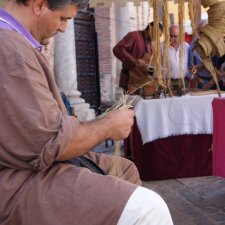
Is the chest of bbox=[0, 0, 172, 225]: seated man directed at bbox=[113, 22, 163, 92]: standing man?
no

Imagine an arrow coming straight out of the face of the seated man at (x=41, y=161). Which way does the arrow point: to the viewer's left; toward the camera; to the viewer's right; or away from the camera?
to the viewer's right

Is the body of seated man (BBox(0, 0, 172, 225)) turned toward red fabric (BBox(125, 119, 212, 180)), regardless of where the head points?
no

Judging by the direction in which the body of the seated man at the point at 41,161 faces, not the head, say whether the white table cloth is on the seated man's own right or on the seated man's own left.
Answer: on the seated man's own left

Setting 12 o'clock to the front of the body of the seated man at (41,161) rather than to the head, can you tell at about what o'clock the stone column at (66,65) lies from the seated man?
The stone column is roughly at 9 o'clock from the seated man.

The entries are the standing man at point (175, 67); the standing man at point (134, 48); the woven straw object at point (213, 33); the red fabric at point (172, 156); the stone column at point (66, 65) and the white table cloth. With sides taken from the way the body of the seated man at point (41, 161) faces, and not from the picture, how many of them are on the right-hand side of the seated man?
0

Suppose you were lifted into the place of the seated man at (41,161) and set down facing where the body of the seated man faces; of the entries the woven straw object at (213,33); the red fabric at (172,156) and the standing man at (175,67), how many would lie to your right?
0

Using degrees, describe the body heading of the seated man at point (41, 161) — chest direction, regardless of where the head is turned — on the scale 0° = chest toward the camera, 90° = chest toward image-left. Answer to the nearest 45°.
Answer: approximately 270°
